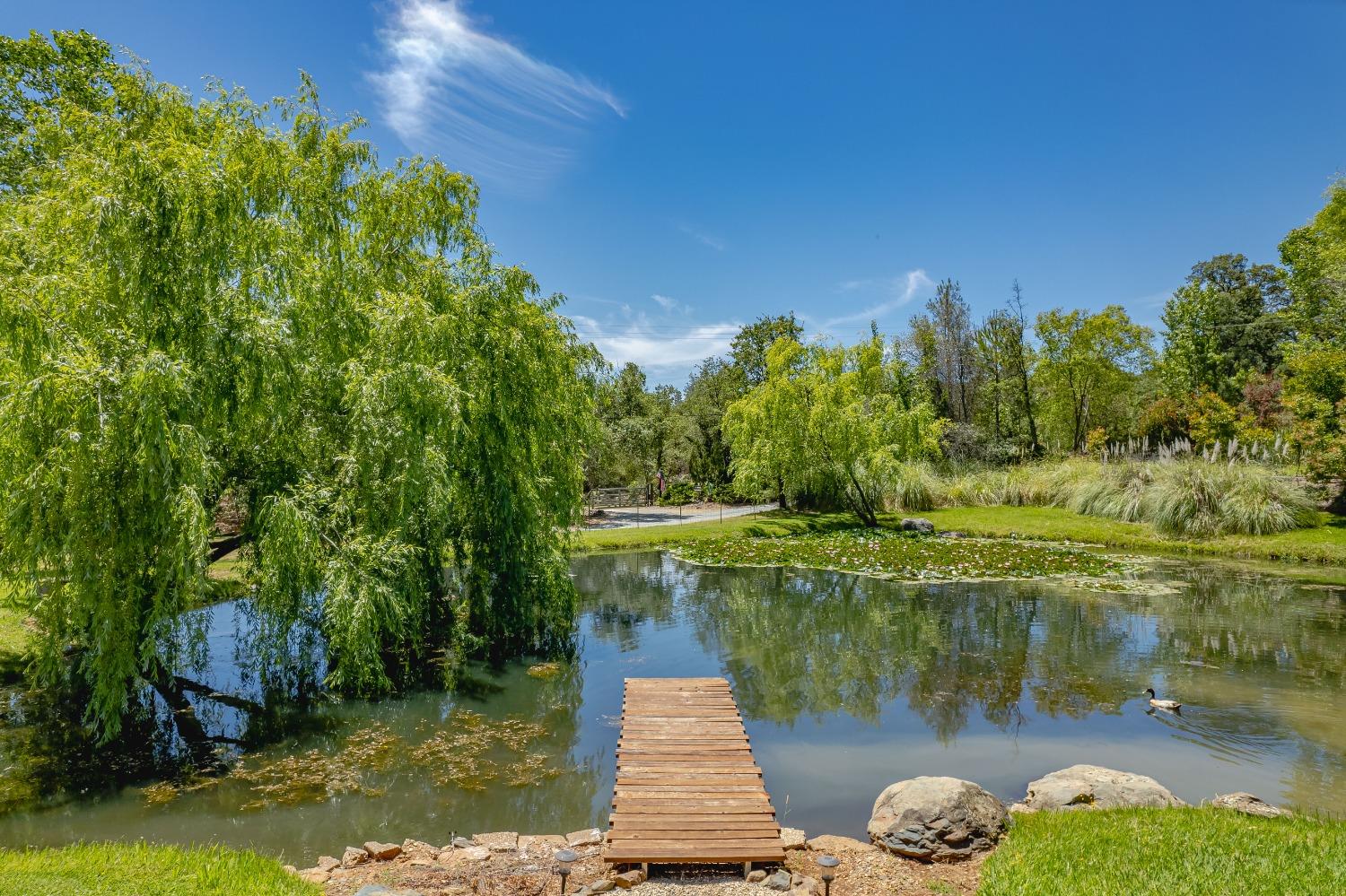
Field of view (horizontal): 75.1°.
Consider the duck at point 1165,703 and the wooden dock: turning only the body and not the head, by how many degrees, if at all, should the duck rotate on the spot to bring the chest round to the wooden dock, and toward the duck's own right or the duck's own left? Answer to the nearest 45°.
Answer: approximately 45° to the duck's own left

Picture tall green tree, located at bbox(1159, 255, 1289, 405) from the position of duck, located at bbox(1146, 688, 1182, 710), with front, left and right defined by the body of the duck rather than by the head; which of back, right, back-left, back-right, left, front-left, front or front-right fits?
right

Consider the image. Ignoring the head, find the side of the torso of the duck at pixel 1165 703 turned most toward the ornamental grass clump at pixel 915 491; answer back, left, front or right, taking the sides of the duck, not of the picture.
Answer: right

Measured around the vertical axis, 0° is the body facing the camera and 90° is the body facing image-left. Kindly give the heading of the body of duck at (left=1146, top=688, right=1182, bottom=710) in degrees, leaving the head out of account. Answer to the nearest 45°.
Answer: approximately 90°

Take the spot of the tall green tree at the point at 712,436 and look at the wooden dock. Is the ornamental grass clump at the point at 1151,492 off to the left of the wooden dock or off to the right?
left

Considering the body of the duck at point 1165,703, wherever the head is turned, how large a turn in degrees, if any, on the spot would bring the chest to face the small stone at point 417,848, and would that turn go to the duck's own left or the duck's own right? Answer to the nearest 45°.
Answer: approximately 45° to the duck's own left

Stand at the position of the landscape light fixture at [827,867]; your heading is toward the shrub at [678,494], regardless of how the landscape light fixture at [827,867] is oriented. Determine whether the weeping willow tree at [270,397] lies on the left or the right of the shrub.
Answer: left

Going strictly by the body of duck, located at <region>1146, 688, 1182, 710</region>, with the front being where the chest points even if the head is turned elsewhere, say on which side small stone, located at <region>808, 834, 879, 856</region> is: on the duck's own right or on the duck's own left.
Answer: on the duck's own left

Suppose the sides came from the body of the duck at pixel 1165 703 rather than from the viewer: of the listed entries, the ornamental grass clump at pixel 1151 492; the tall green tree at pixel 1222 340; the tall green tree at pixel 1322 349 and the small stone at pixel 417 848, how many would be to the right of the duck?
3

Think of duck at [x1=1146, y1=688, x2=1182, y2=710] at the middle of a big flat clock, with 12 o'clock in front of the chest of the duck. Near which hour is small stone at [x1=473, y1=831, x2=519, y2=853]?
The small stone is roughly at 10 o'clock from the duck.

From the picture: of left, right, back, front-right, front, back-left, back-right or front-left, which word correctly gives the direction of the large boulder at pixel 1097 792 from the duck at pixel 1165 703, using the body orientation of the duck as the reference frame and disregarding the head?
left

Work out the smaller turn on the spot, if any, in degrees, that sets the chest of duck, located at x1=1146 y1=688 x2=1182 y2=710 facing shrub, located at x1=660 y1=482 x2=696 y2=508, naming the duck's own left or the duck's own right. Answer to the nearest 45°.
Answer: approximately 45° to the duck's own right

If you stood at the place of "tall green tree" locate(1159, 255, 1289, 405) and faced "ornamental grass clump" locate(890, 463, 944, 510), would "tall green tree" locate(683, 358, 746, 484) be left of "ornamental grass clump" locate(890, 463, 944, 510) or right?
right

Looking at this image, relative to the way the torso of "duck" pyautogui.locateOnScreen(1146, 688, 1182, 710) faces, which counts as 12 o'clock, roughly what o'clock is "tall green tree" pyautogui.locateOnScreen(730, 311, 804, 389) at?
The tall green tree is roughly at 2 o'clock from the duck.

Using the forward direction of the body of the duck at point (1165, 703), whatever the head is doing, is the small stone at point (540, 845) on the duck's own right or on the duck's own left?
on the duck's own left
